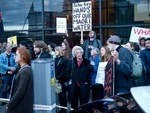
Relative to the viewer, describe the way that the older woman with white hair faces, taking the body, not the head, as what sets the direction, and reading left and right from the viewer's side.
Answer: facing the viewer

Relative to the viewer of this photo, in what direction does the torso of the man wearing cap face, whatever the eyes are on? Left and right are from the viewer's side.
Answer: facing to the left of the viewer
